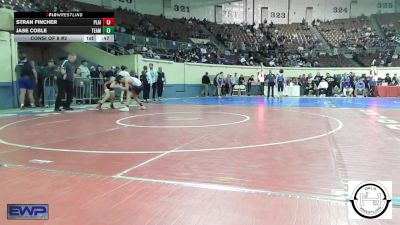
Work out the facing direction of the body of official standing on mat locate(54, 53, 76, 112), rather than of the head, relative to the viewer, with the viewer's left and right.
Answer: facing to the right of the viewer

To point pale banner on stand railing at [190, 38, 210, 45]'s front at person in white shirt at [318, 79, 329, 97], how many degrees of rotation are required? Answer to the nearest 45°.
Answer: approximately 45° to its left

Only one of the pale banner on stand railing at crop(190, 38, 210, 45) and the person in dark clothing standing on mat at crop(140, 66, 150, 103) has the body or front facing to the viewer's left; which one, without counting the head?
the person in dark clothing standing on mat

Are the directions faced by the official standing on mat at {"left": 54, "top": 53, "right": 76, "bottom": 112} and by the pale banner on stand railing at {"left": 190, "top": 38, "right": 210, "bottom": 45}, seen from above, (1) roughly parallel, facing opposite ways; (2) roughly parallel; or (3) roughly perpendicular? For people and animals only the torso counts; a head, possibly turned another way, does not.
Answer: roughly perpendicular

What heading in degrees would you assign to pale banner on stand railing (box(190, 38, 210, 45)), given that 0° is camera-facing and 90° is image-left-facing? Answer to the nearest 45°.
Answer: approximately 0°

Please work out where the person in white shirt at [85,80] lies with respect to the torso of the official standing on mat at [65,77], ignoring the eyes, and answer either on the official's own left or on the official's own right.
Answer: on the official's own left

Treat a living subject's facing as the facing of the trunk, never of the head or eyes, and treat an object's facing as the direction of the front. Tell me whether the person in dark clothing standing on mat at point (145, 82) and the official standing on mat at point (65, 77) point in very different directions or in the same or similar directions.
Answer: very different directions

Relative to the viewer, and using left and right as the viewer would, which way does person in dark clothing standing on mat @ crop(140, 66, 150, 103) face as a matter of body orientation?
facing to the left of the viewer

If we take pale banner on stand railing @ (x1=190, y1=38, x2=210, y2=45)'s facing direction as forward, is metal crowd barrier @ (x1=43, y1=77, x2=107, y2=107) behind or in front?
in front
